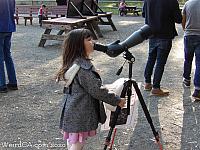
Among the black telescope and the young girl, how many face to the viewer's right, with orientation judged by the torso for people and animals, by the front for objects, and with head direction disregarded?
2

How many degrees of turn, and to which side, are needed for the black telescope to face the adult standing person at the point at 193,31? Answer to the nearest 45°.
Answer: approximately 45° to its left

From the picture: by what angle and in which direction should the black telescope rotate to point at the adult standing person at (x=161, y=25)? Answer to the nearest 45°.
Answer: approximately 90° to its left

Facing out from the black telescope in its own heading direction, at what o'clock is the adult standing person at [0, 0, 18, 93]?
The adult standing person is roughly at 8 o'clock from the black telescope.

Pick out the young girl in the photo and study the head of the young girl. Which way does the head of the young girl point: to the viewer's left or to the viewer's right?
to the viewer's right

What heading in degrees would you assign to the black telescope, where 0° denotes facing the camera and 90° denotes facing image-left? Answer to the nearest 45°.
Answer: approximately 270°

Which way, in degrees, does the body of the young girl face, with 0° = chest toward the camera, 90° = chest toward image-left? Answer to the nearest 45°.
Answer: approximately 270°

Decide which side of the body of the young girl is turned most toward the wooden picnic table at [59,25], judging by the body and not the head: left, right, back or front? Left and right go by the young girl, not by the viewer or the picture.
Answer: left
